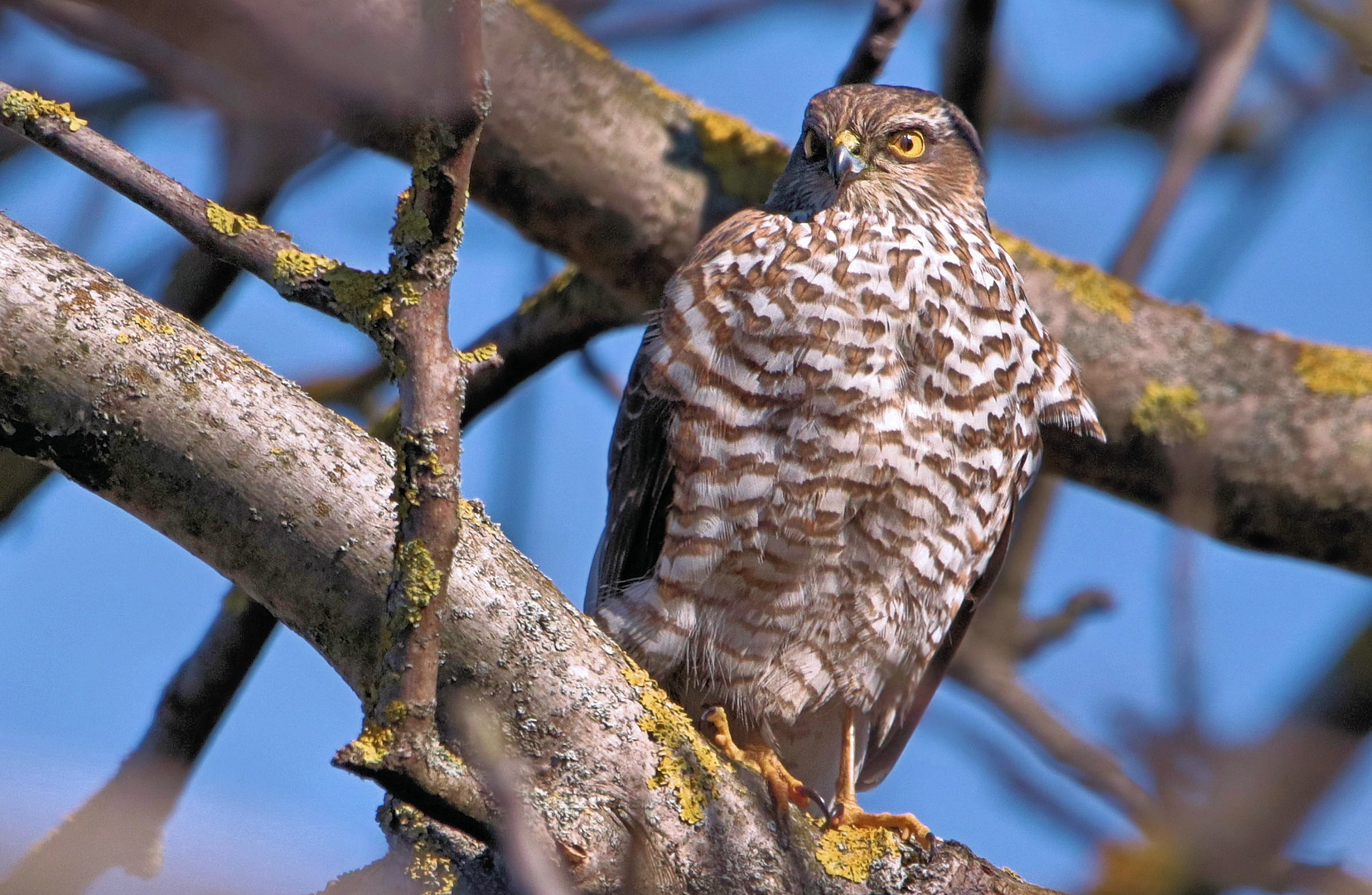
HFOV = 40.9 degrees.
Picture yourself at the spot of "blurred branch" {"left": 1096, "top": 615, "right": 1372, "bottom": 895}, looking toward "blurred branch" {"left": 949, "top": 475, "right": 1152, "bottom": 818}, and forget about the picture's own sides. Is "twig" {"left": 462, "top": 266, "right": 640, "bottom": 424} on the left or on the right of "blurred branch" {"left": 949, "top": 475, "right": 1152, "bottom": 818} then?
left

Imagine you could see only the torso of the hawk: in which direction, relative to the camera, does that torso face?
toward the camera

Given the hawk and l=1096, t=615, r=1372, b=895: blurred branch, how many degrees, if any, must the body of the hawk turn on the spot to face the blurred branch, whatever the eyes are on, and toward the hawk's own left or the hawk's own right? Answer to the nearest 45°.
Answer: approximately 45° to the hawk's own left

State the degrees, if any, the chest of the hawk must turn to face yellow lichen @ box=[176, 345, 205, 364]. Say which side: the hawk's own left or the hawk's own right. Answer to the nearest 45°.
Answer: approximately 45° to the hawk's own right

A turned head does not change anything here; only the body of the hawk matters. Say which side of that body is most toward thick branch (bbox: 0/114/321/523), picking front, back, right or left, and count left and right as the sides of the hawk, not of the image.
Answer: right

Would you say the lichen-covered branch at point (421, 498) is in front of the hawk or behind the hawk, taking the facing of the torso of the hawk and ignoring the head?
in front
